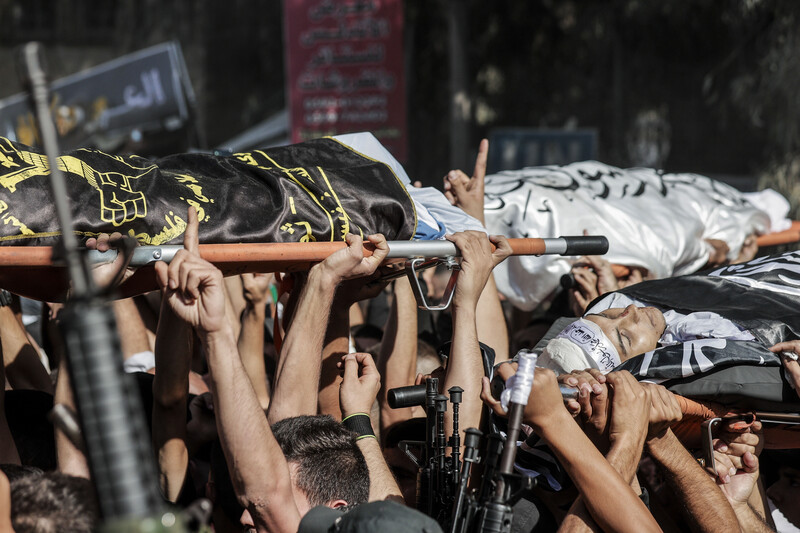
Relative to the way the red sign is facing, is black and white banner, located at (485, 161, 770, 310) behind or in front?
in front

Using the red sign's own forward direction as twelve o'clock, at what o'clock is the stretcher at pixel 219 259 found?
The stretcher is roughly at 12 o'clock from the red sign.

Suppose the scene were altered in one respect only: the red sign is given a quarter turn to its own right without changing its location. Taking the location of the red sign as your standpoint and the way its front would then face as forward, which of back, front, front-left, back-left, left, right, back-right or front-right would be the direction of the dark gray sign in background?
front

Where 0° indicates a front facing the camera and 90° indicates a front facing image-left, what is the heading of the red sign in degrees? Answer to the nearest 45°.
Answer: approximately 0°
